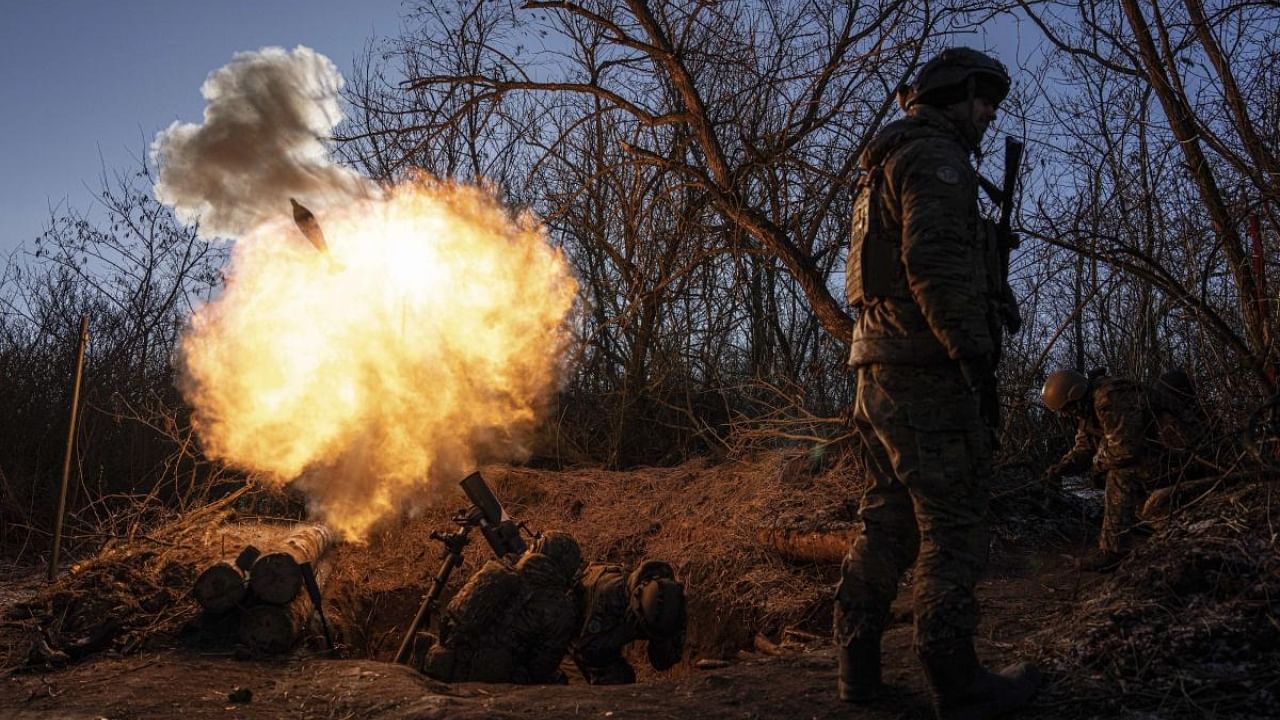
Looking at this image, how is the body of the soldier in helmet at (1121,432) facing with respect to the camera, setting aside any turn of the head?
to the viewer's left

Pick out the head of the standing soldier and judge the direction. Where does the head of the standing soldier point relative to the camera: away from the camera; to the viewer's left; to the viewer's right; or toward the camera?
to the viewer's right

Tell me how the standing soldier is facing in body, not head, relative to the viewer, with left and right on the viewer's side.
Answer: facing to the right of the viewer

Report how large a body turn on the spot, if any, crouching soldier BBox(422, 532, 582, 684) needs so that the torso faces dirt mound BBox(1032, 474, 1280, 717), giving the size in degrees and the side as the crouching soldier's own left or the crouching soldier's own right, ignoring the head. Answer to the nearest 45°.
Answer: approximately 45° to the crouching soldier's own right

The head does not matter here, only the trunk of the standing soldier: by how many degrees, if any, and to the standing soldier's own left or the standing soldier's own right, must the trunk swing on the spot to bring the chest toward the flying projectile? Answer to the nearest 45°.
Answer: approximately 180°

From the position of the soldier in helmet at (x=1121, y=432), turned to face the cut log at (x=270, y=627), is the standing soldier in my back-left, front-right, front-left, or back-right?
front-left

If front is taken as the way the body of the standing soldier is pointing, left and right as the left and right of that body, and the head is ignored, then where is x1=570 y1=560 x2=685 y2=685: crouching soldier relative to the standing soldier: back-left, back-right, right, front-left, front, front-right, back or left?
back-left

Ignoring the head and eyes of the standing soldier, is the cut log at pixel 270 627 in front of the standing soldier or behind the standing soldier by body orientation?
behind

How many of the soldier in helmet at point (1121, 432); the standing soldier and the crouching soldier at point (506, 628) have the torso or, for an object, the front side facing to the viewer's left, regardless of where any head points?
1

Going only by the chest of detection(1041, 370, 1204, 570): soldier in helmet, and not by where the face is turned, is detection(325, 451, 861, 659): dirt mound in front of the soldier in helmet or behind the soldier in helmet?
in front
